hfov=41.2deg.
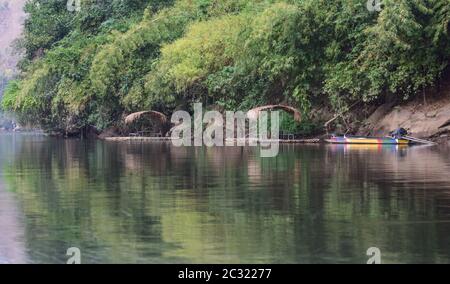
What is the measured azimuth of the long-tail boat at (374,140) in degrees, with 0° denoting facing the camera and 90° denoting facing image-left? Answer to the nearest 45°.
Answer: approximately 90°

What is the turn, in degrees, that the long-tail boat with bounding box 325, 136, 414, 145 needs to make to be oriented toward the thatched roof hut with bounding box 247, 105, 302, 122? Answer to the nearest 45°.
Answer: approximately 45° to its right
